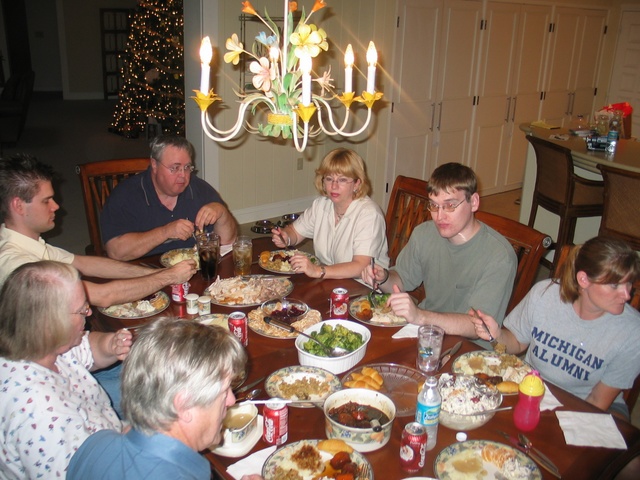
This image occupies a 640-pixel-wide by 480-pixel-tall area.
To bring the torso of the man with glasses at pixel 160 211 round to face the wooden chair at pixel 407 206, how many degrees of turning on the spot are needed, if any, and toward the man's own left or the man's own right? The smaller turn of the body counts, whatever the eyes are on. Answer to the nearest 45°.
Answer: approximately 45° to the man's own left

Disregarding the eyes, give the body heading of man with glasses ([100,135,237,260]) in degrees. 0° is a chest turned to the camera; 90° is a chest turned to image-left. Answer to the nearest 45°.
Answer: approximately 315°

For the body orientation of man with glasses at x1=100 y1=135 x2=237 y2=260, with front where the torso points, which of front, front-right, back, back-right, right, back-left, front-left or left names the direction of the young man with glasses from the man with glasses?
front

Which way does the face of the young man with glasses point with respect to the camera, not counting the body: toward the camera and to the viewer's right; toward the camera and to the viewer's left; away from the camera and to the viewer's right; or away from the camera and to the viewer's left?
toward the camera and to the viewer's left

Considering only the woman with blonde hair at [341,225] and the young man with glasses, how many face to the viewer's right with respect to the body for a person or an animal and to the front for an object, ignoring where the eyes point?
0

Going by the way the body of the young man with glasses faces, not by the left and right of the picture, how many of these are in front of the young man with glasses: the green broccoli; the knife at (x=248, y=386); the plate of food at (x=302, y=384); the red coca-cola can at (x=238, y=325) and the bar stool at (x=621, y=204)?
4

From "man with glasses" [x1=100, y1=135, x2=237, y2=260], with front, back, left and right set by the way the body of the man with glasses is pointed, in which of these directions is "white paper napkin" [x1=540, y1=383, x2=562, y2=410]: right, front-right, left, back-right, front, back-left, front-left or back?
front

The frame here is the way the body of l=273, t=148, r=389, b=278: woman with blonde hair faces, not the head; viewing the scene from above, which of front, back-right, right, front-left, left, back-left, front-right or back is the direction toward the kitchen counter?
back

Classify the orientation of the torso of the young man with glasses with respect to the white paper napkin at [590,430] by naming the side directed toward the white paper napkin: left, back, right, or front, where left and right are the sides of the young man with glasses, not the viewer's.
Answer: left

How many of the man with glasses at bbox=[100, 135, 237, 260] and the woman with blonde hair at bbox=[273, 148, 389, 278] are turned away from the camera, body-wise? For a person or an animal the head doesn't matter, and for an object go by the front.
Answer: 0

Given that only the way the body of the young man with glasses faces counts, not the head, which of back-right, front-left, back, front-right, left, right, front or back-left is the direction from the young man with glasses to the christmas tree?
right

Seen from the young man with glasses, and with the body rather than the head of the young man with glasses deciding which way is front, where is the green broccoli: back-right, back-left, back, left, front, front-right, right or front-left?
front

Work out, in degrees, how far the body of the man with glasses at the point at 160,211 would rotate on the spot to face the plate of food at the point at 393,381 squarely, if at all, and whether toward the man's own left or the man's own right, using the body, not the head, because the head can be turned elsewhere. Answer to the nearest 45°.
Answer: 0° — they already face it

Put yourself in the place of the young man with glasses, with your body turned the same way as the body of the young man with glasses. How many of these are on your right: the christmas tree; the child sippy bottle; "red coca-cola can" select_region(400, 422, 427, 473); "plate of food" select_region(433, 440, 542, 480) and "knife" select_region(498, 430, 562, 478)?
1

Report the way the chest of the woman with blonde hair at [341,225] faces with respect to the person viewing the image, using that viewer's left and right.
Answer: facing the viewer and to the left of the viewer
